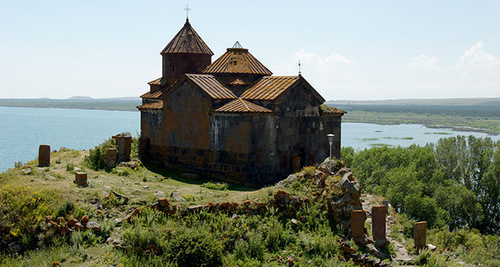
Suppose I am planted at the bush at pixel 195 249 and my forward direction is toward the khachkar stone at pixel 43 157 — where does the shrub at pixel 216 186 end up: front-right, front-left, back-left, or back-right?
front-right

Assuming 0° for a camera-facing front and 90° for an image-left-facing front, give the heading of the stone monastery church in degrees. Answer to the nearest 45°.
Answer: approximately 315°

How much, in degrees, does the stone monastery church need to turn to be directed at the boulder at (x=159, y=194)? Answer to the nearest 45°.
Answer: approximately 90° to its right

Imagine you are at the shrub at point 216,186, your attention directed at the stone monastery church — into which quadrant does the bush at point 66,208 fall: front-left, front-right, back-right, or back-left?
back-left

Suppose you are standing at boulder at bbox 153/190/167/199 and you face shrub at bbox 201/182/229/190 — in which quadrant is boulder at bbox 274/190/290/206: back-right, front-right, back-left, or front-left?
front-right

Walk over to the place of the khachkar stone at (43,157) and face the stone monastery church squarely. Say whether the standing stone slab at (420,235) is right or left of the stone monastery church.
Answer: right

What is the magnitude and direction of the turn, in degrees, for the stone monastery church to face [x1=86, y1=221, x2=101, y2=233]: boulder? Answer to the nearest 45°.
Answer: approximately 90° to its right

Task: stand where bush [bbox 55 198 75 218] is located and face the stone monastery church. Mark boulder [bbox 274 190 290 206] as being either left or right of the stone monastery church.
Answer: right

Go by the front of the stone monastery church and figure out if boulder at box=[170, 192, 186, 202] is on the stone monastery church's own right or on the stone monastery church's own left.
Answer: on the stone monastery church's own right

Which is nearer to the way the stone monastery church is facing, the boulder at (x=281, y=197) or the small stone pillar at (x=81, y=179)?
the boulder

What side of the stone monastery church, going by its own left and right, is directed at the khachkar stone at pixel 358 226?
front
